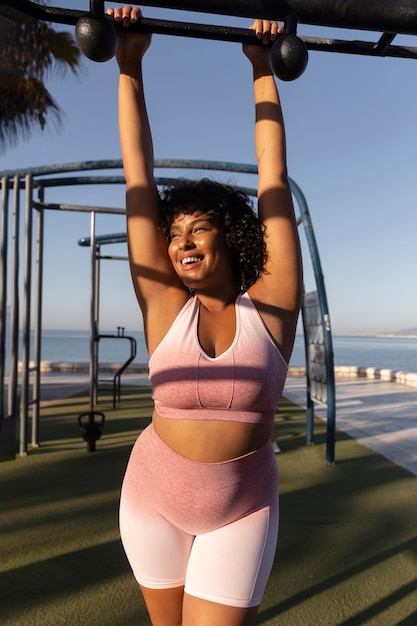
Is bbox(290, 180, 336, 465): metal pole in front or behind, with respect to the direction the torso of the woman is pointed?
behind

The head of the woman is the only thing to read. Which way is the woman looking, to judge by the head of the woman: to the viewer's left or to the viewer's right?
to the viewer's left

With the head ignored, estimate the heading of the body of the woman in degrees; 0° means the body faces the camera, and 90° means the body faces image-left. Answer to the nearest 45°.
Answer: approximately 0°
